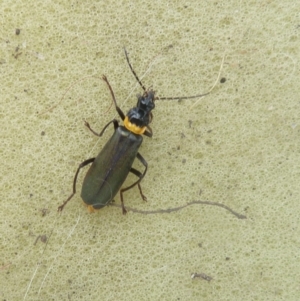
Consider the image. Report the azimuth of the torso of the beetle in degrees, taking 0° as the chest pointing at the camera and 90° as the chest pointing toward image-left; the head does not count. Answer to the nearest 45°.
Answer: approximately 225°
